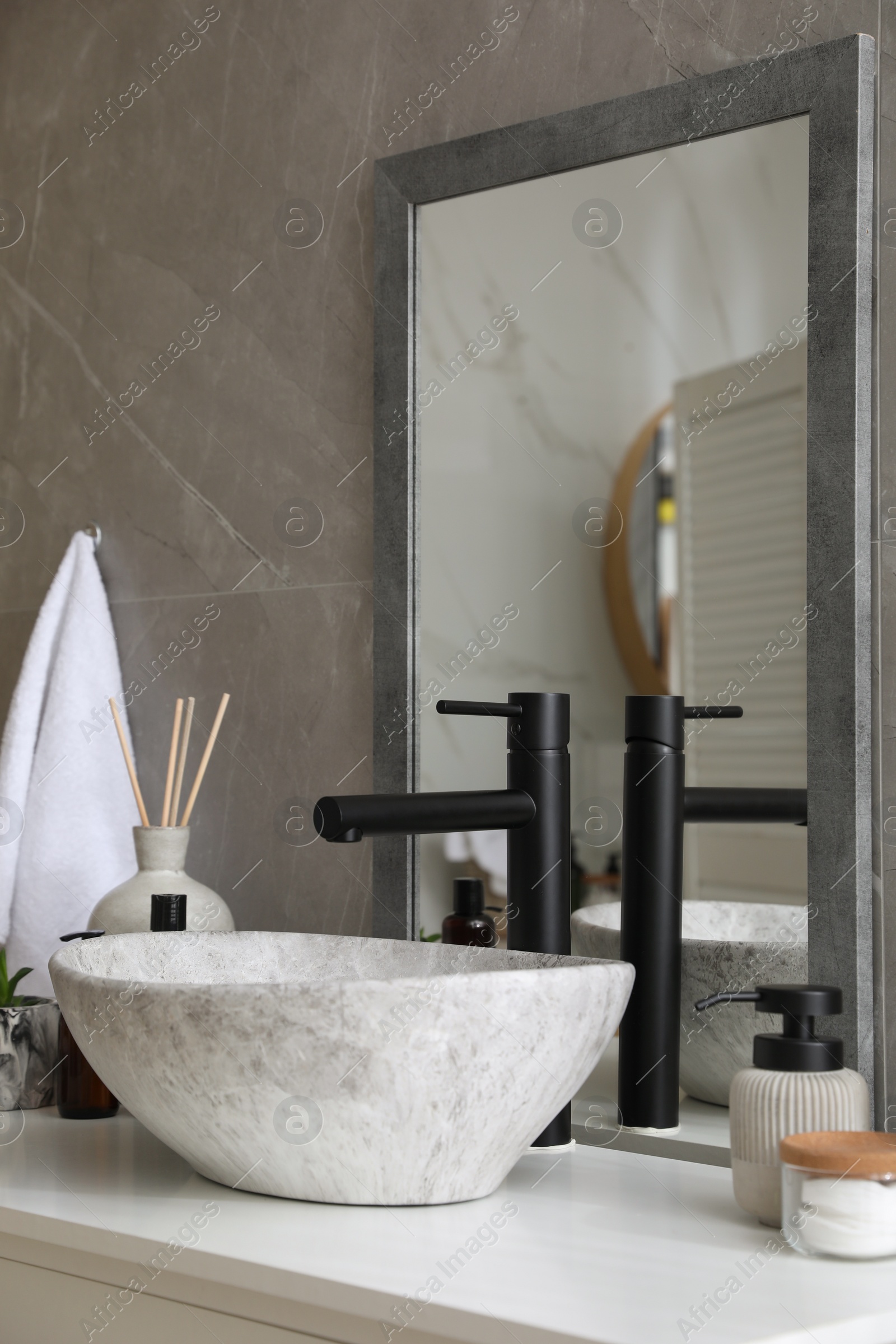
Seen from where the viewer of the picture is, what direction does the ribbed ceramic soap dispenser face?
facing to the left of the viewer

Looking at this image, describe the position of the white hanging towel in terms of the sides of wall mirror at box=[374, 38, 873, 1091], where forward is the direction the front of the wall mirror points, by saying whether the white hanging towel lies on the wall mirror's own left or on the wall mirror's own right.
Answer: on the wall mirror's own right

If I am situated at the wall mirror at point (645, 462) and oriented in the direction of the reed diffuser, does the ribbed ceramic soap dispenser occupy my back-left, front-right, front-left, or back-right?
back-left

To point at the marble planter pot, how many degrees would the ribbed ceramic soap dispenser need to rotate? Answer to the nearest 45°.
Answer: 0° — it already faces it

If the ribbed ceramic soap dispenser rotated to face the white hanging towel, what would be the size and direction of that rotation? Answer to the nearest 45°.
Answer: approximately 45° to its right

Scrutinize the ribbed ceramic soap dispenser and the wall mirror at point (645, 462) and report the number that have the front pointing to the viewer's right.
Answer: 0

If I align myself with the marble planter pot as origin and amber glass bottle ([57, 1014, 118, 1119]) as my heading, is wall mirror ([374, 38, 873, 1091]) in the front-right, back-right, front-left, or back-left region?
front-left

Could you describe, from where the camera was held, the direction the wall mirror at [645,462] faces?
facing the viewer and to the left of the viewer

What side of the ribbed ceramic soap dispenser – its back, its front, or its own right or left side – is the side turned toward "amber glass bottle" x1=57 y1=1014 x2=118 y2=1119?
front
